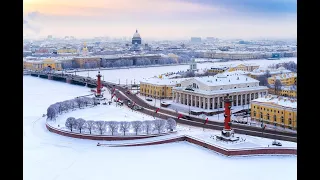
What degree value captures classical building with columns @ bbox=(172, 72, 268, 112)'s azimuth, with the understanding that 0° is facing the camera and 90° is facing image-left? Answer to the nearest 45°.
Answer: approximately 45°

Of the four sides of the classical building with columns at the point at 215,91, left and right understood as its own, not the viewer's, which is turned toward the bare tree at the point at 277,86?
back

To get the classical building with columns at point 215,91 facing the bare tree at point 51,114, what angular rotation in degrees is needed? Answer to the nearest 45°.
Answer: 0° — it already faces it

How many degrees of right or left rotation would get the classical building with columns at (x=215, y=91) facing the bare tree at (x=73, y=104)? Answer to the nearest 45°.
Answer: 0° — it already faces it

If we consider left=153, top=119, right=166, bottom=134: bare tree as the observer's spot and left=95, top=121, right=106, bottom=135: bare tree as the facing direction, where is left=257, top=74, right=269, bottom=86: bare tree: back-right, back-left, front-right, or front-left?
back-right
